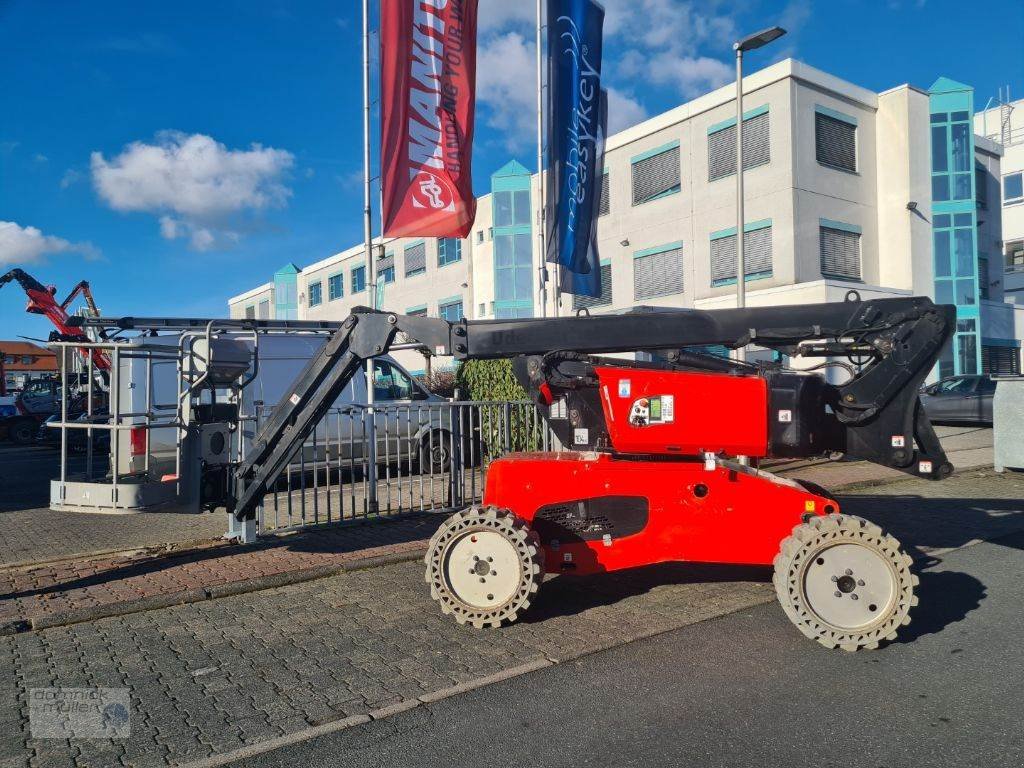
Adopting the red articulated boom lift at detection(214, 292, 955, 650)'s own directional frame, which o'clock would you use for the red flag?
The red flag is roughly at 2 o'clock from the red articulated boom lift.

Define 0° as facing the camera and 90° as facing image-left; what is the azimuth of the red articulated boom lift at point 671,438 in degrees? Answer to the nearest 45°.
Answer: approximately 90°

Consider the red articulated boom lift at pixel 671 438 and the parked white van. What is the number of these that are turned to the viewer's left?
1

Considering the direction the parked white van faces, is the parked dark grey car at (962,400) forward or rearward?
forward

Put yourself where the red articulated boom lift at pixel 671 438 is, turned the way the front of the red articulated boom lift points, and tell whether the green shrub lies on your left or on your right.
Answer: on your right

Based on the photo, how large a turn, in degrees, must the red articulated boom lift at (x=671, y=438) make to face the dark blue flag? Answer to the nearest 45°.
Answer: approximately 90° to its right

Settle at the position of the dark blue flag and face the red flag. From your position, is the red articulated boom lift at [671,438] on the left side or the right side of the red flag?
left

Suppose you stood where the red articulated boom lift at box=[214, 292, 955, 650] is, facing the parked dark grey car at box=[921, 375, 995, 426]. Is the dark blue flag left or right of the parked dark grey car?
left

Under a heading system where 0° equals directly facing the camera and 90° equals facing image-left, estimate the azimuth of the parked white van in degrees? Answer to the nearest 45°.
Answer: approximately 225°

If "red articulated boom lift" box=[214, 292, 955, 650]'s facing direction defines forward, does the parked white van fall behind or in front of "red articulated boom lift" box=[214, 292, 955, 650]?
in front

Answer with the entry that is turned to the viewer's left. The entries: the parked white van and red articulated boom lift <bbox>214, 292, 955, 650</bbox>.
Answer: the red articulated boom lift

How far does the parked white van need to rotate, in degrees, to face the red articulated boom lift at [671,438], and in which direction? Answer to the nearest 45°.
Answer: approximately 90° to its right
